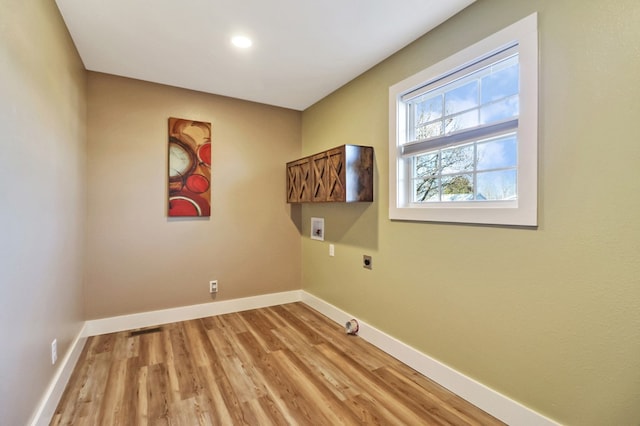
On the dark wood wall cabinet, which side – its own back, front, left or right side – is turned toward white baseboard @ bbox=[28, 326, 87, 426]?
front

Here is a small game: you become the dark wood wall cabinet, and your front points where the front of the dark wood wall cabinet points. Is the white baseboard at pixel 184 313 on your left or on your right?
on your right

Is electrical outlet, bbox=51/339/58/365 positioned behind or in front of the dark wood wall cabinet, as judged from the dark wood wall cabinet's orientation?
in front

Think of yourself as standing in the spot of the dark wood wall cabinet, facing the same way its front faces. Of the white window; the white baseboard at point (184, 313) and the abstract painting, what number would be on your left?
1

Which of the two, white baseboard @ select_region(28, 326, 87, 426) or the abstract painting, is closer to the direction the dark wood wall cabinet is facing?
the white baseboard

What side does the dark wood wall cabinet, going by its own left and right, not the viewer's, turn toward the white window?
left

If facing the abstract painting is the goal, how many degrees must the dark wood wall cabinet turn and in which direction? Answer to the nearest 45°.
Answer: approximately 45° to its right

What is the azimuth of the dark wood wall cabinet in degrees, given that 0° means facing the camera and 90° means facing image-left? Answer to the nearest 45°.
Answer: approximately 45°
